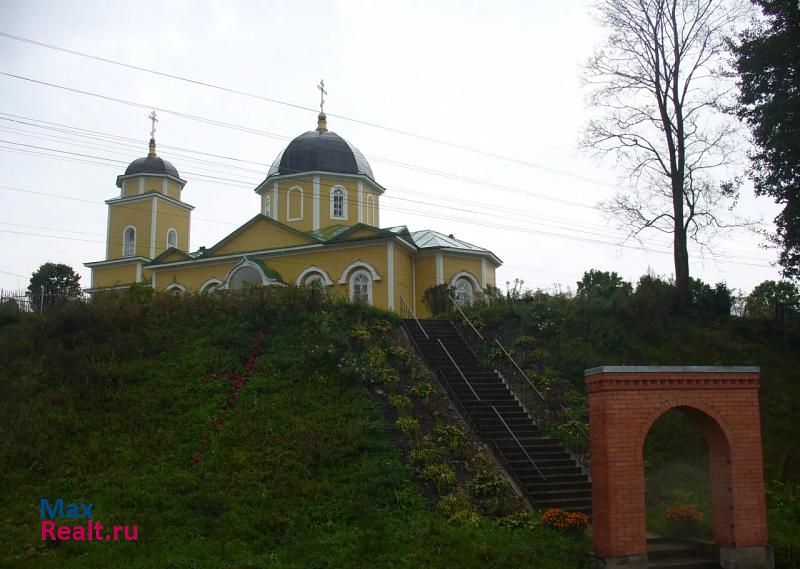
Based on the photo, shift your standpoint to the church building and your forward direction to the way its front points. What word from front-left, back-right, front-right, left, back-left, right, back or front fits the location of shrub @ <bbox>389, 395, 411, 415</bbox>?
back-left

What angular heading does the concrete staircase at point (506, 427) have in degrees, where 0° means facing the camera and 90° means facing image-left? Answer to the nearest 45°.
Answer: approximately 315°

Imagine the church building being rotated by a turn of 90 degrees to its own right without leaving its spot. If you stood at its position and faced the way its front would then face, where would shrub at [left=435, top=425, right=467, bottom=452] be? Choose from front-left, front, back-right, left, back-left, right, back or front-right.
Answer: back-right

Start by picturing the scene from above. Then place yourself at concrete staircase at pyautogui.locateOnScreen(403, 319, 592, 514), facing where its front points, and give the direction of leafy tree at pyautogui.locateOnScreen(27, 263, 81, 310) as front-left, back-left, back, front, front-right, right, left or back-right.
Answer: back

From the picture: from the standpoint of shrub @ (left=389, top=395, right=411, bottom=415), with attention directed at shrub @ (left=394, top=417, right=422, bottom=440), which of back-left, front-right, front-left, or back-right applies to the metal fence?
back-right

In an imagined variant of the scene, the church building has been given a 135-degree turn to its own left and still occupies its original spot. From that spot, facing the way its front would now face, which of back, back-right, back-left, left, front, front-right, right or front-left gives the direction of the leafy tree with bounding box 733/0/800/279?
front-left

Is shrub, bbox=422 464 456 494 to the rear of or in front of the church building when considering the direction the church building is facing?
to the rear

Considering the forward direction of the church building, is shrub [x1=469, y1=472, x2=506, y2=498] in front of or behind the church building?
behind

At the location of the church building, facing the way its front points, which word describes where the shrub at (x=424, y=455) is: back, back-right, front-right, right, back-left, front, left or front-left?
back-left

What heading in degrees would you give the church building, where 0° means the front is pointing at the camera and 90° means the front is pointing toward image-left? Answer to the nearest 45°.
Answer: approximately 135°
